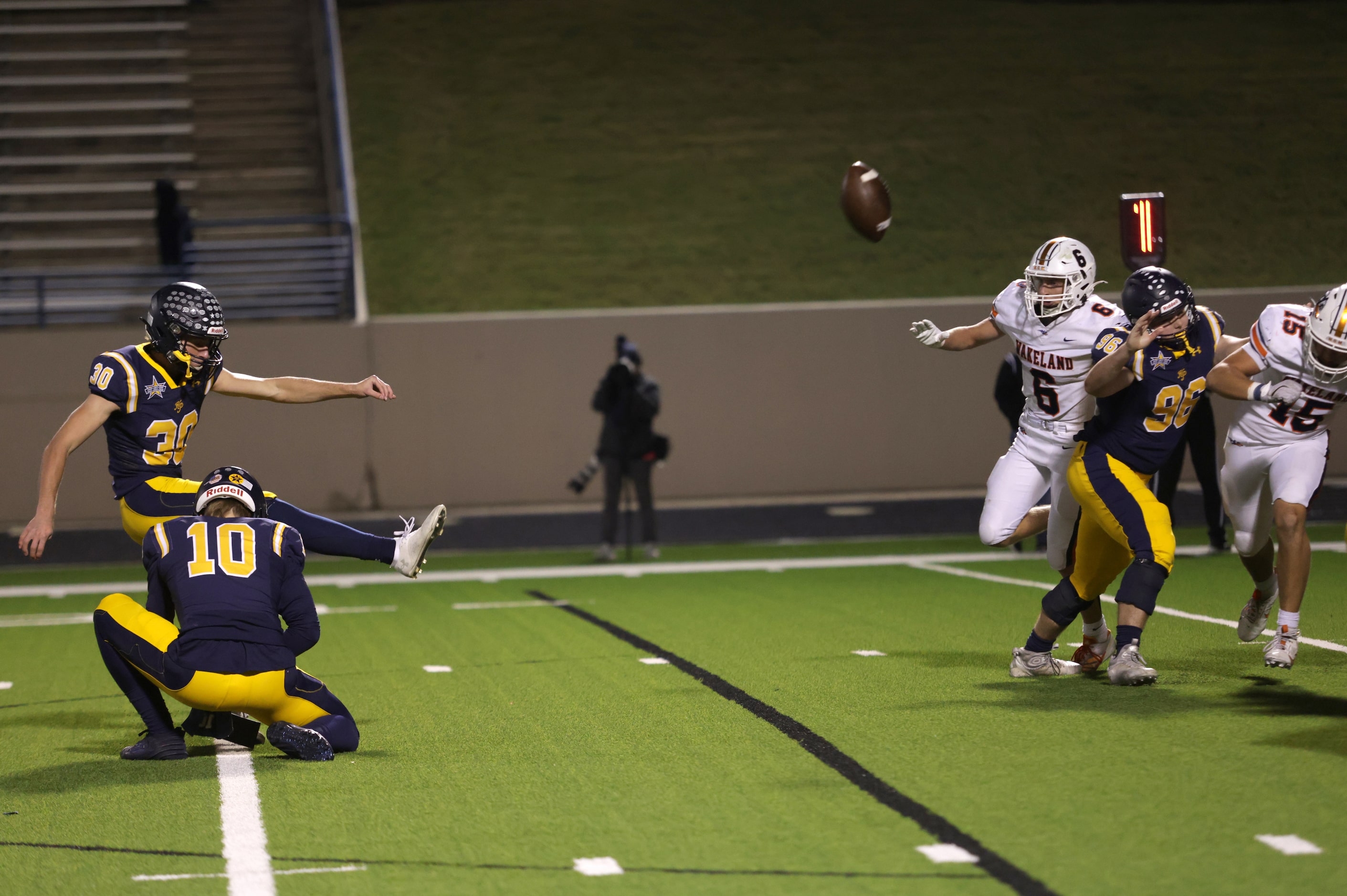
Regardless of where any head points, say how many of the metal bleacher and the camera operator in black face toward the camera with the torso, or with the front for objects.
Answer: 2

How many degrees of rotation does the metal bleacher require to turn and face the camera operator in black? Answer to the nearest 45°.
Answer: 0° — it already faces them

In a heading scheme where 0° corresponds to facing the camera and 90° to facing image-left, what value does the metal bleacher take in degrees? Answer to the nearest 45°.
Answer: approximately 0°

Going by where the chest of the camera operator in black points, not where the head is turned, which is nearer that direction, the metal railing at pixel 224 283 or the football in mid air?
the football in mid air

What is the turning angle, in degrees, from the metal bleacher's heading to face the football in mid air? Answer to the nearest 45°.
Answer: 0° — it already faces it

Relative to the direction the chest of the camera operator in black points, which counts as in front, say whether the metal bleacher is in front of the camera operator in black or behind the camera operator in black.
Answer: behind

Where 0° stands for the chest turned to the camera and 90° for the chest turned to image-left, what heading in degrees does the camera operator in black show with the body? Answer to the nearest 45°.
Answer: approximately 0°

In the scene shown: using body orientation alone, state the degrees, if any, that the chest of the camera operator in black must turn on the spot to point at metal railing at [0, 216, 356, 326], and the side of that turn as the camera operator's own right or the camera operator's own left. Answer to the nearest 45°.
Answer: approximately 135° to the camera operator's own right
